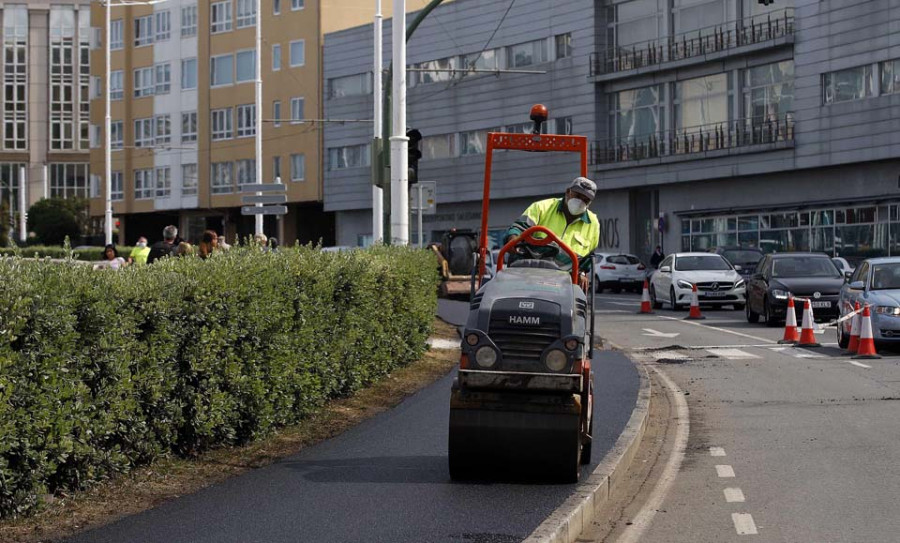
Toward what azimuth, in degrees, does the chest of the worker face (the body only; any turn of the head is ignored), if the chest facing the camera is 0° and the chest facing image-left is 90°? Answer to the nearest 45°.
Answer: approximately 0°

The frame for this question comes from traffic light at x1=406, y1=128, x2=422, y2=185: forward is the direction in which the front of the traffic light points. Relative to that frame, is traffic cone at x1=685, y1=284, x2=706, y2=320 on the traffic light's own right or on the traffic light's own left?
on the traffic light's own left

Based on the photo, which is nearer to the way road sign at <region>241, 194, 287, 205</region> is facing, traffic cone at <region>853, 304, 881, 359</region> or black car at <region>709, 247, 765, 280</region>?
the traffic cone

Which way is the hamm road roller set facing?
toward the camera

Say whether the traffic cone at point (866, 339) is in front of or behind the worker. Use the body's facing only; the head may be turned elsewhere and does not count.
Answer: behind
